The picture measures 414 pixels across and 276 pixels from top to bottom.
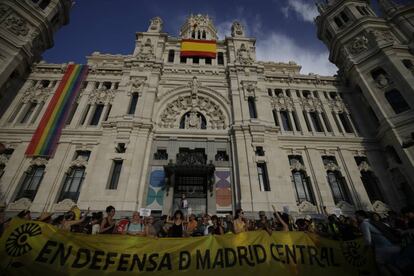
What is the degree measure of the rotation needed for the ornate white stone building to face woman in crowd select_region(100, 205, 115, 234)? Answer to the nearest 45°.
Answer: approximately 45° to its right

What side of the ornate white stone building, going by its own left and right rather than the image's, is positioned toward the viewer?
front

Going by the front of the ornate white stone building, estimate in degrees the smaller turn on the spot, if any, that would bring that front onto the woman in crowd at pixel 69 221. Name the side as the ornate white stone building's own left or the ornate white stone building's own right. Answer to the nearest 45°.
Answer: approximately 45° to the ornate white stone building's own right
